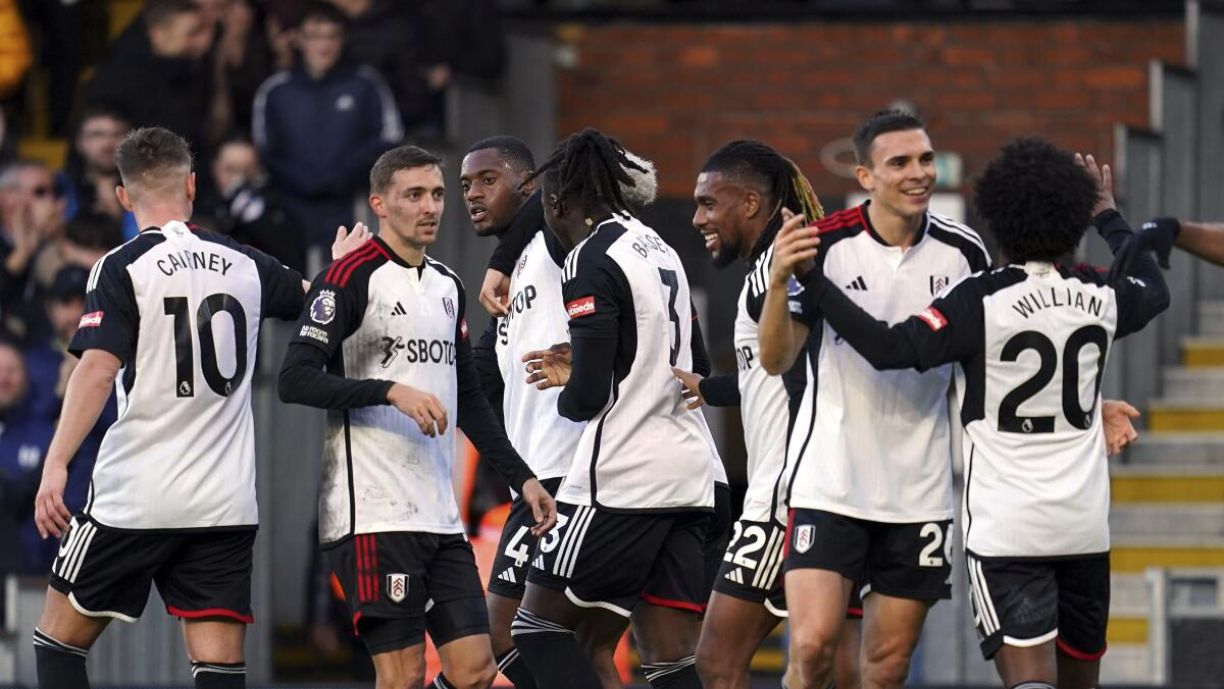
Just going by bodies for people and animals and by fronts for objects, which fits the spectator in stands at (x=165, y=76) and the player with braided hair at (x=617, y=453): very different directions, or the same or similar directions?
very different directions

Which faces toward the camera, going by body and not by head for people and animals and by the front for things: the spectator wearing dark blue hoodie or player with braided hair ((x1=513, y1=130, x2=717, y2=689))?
the spectator wearing dark blue hoodie

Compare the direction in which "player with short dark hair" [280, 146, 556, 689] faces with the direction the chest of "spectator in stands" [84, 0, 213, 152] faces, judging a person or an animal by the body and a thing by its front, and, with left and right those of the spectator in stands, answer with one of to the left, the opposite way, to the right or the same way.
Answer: the same way

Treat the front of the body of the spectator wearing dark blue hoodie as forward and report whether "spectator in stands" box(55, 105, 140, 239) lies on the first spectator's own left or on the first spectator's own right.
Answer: on the first spectator's own right

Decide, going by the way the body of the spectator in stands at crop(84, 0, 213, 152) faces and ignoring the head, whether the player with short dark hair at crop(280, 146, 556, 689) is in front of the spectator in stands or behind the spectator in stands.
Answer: in front

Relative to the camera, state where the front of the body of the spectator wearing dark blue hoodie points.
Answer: toward the camera

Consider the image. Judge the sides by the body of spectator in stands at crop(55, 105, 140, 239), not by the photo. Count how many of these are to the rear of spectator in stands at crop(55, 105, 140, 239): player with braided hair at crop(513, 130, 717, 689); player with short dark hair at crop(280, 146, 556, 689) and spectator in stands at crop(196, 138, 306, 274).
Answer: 0

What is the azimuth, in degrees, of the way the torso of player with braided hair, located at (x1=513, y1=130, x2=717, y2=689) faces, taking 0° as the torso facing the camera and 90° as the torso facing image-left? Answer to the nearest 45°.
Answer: approximately 135°

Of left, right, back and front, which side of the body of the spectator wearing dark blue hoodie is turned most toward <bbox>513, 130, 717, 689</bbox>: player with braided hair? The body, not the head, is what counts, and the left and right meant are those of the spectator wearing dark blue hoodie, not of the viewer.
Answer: front

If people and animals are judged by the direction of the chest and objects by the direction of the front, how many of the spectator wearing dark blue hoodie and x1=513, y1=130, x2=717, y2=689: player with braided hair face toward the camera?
1

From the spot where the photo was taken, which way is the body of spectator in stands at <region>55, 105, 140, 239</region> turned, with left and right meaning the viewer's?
facing the viewer and to the right of the viewer

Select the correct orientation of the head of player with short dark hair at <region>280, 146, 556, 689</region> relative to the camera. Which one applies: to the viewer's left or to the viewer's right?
to the viewer's right
